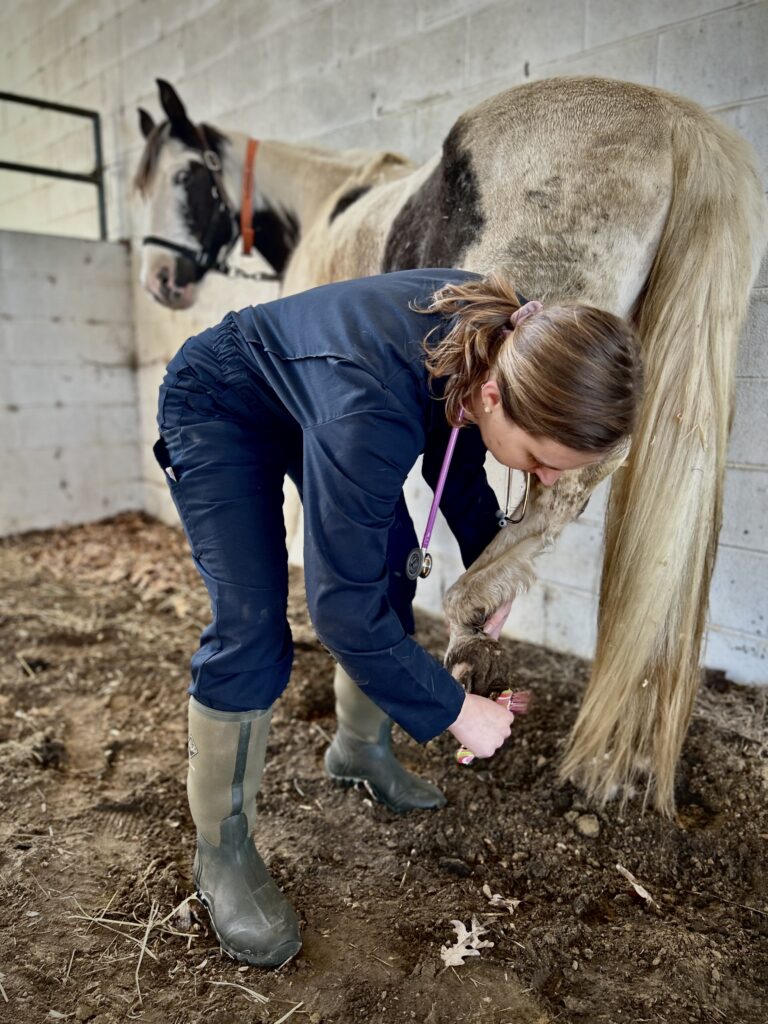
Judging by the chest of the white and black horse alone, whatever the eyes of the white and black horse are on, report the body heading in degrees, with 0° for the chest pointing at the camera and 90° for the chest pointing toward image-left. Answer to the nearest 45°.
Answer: approximately 135°
